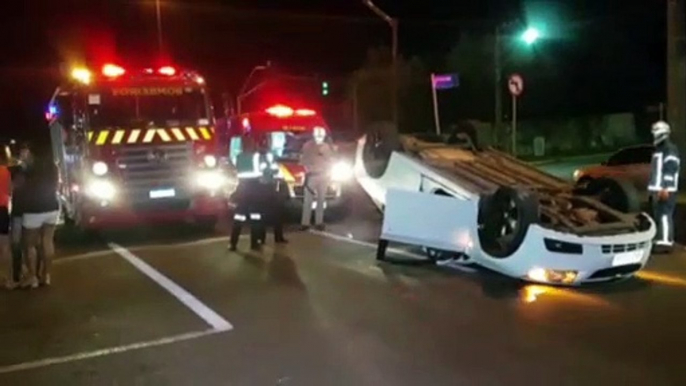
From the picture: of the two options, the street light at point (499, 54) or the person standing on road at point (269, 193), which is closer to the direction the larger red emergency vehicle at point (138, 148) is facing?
the person standing on road

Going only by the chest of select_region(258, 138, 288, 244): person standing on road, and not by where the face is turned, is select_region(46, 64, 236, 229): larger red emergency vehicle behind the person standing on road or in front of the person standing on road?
behind

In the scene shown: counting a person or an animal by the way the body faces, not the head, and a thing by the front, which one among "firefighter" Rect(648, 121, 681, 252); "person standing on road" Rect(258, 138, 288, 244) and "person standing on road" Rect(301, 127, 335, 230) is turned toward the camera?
"person standing on road" Rect(301, 127, 335, 230)

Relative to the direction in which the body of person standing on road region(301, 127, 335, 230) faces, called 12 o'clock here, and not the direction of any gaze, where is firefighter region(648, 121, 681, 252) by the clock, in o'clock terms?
The firefighter is roughly at 10 o'clock from the person standing on road.

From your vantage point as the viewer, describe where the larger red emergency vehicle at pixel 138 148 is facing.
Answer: facing the viewer

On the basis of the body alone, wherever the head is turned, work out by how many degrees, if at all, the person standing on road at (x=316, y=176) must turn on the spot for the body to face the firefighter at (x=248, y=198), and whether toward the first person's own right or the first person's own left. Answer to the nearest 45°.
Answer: approximately 45° to the first person's own right

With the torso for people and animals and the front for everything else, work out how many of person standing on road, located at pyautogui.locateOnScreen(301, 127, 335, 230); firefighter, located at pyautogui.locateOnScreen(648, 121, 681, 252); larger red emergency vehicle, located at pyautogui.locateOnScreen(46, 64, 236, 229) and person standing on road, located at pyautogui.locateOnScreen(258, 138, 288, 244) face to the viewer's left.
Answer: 1

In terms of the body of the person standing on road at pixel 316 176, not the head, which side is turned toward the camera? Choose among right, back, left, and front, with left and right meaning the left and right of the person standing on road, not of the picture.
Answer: front

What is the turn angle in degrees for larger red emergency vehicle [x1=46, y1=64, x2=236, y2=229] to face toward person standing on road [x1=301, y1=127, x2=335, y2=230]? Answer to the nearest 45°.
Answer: approximately 90° to its left

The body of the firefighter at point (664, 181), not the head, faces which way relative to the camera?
to the viewer's left

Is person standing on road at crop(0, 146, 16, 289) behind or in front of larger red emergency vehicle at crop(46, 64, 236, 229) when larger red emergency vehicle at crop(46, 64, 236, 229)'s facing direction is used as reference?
in front
